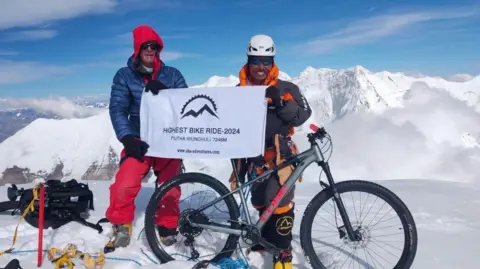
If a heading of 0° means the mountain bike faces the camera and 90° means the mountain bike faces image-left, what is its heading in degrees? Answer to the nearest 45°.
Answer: approximately 270°

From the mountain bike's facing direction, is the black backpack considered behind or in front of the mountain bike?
behind

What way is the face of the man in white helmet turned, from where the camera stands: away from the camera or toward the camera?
toward the camera
